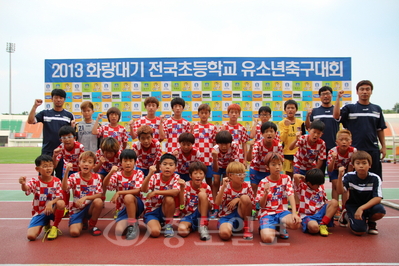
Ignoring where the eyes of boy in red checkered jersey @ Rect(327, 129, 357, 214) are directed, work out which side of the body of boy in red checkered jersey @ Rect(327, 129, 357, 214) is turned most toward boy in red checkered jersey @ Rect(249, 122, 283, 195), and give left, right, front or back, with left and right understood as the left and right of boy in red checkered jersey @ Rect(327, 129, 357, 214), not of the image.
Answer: right

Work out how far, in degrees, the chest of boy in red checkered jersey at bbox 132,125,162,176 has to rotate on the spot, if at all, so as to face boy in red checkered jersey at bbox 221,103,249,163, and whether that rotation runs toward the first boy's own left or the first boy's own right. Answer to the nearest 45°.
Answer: approximately 90° to the first boy's own left

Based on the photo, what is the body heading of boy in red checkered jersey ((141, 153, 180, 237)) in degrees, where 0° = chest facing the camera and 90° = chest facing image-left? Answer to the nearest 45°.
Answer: approximately 0°

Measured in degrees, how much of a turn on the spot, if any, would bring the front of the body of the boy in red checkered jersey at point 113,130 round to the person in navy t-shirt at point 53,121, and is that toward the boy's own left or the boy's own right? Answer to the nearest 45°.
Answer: approximately 90° to the boy's own right

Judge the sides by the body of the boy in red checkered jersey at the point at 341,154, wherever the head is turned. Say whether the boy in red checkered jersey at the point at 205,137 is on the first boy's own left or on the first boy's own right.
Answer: on the first boy's own right

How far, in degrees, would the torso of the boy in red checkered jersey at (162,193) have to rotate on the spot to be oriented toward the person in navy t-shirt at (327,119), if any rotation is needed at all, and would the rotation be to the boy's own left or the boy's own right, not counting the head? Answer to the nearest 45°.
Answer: approximately 90° to the boy's own left
